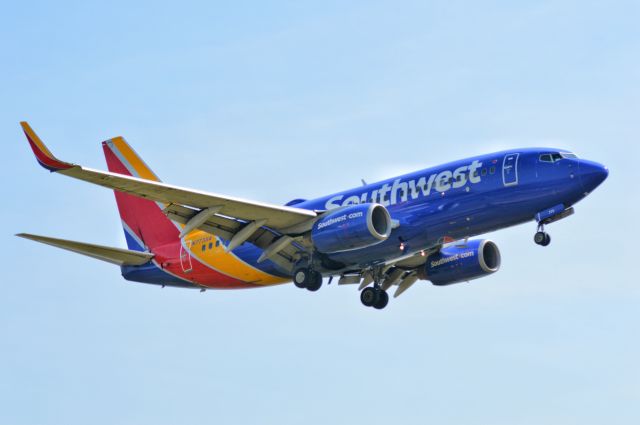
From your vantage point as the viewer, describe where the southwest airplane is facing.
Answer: facing the viewer and to the right of the viewer
